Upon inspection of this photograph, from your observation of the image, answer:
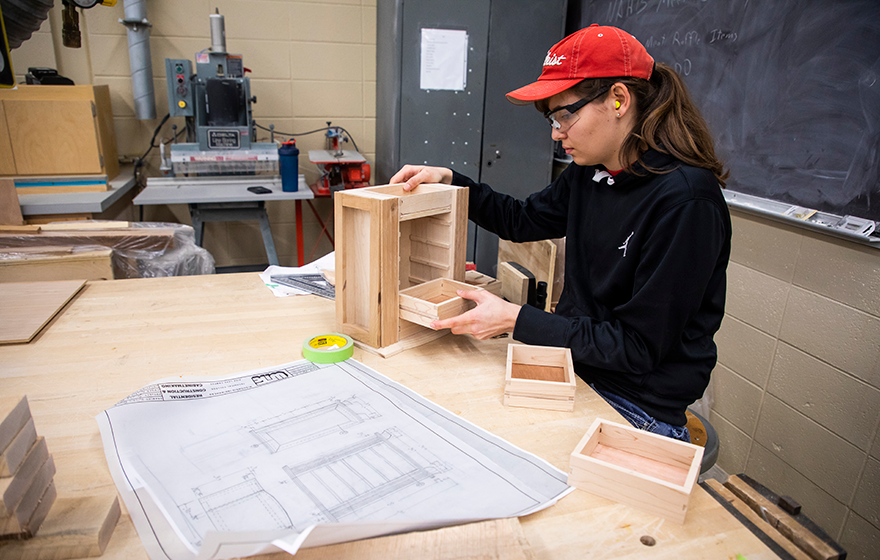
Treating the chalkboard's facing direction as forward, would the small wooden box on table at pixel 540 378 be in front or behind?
in front

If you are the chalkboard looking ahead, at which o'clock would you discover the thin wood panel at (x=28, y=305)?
The thin wood panel is roughly at 12 o'clock from the chalkboard.

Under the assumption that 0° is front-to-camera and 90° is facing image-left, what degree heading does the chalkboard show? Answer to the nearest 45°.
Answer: approximately 45°

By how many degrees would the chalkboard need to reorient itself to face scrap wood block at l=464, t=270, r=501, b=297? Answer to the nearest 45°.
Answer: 0° — it already faces it

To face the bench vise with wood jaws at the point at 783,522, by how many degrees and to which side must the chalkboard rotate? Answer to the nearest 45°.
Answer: approximately 45° to its left

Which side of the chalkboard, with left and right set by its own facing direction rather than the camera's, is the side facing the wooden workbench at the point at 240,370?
front

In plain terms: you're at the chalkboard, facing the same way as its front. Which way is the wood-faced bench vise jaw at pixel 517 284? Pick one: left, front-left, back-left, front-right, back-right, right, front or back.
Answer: front

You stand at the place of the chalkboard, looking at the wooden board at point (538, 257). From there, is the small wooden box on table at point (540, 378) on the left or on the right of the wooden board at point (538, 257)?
left

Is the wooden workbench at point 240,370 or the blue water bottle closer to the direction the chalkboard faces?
the wooden workbench

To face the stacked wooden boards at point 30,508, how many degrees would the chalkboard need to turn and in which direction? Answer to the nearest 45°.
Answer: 0° — it already faces it

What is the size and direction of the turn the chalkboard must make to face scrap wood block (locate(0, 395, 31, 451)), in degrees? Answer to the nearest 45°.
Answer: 0° — it already faces it

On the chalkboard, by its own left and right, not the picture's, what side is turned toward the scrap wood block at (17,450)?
front

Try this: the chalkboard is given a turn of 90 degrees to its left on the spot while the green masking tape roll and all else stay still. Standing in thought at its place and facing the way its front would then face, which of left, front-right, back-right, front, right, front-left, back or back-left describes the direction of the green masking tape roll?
right
